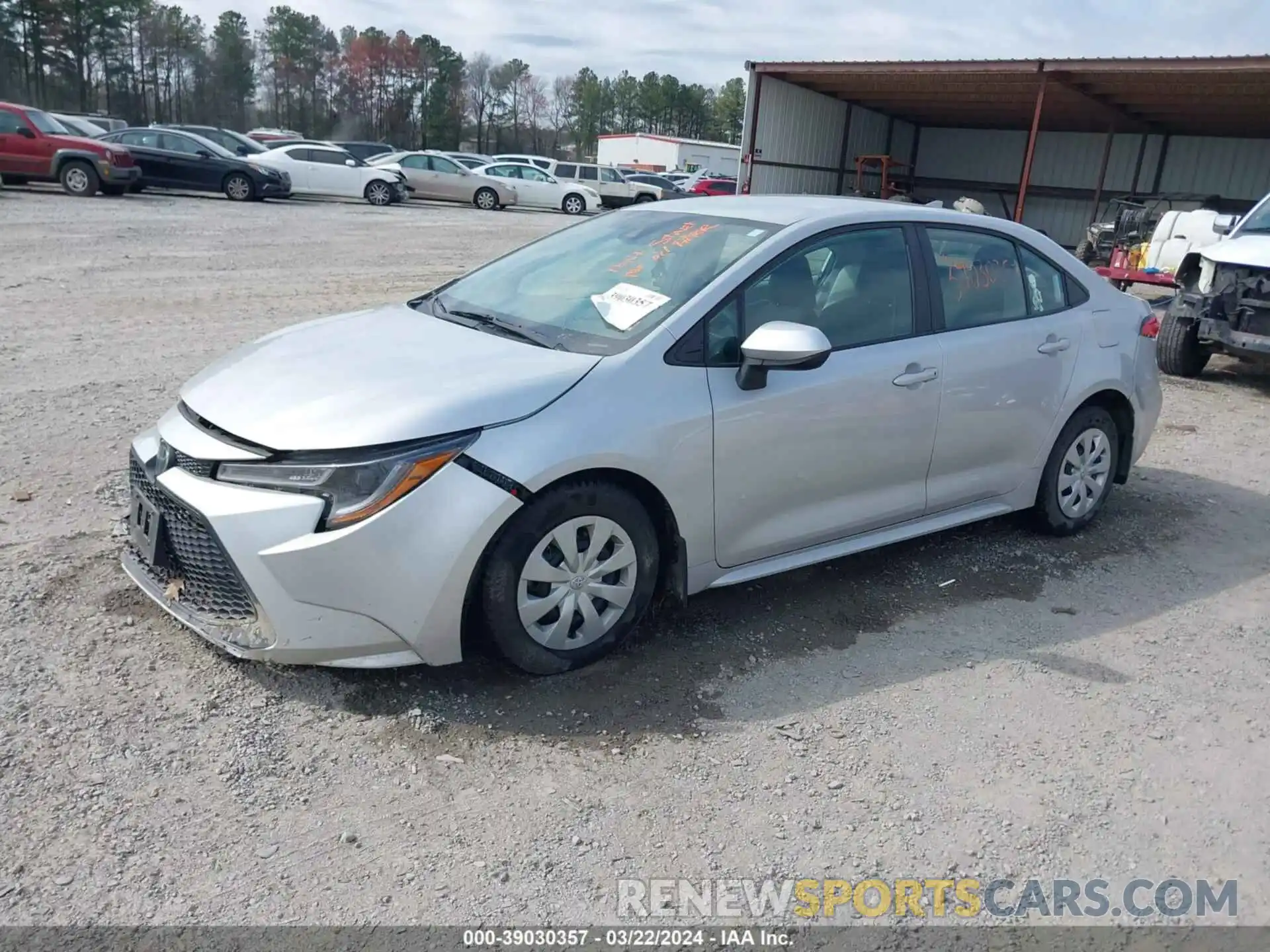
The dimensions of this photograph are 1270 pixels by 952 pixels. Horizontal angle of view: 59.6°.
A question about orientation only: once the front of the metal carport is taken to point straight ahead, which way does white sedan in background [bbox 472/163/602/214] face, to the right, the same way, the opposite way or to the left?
to the left

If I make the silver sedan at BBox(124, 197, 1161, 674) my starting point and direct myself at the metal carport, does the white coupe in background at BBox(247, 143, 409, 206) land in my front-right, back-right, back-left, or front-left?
front-left

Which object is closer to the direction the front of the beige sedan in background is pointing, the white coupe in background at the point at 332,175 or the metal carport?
the metal carport

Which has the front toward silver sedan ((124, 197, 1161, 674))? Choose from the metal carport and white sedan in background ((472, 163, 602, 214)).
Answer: the metal carport

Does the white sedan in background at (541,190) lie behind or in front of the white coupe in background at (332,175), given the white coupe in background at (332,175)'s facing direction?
in front

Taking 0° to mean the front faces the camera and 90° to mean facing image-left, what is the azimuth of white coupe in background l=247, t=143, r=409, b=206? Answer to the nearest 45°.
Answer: approximately 270°

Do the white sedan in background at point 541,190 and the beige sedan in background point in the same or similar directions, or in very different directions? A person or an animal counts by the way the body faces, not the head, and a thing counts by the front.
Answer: same or similar directions

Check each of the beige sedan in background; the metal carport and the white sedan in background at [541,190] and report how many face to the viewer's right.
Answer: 2

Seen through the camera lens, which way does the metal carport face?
facing the viewer

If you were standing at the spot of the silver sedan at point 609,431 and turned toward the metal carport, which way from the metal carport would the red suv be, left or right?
left

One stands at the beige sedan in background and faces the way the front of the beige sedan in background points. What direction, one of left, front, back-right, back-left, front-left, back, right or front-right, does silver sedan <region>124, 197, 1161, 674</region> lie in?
right

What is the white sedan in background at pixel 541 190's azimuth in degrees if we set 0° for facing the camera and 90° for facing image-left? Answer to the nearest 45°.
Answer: approximately 270°

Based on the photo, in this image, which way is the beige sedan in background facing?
to the viewer's right

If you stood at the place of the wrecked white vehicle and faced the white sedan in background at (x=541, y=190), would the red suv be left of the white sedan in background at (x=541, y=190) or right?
left

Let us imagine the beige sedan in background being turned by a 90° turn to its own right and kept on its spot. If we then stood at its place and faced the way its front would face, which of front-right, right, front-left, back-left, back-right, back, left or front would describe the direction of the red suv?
front-right

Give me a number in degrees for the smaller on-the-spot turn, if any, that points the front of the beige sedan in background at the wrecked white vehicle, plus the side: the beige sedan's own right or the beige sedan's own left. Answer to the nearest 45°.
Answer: approximately 90° to the beige sedan's own right

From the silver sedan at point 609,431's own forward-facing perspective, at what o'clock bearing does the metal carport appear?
The metal carport is roughly at 5 o'clock from the silver sedan.

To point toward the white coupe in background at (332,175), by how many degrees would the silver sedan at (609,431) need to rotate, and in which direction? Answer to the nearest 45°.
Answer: approximately 135° to its right
